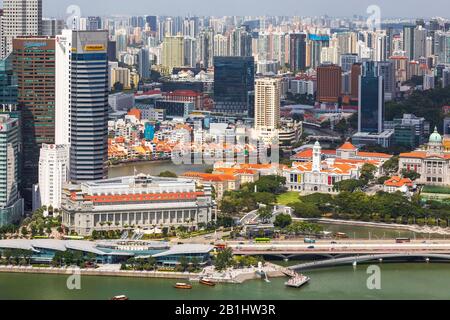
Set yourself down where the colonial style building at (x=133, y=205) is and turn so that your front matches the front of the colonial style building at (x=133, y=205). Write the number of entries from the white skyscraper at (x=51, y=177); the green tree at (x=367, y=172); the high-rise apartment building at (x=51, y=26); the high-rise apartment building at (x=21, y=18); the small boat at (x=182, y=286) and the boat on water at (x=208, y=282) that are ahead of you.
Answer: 2

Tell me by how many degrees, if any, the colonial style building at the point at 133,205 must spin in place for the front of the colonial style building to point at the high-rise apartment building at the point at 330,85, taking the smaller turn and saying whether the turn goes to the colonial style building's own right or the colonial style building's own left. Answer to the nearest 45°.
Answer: approximately 180°

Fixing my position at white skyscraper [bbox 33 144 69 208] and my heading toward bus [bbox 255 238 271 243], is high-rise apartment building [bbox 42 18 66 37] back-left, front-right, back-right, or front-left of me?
back-left

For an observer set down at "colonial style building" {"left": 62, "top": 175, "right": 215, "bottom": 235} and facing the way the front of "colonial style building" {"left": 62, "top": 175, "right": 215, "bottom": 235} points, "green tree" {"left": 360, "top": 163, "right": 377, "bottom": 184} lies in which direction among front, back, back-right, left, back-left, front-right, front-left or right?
back-left

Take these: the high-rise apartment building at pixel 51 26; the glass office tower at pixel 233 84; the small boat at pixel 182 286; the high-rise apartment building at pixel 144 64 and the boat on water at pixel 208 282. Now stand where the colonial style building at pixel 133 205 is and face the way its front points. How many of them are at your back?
3

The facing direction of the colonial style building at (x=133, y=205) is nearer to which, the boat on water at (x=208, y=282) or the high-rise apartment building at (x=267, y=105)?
the boat on water

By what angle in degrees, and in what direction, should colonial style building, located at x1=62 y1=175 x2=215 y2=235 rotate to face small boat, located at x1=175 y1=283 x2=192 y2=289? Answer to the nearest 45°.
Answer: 0° — it already faces it

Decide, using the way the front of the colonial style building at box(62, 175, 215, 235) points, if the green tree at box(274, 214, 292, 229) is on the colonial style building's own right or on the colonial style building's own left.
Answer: on the colonial style building's own left

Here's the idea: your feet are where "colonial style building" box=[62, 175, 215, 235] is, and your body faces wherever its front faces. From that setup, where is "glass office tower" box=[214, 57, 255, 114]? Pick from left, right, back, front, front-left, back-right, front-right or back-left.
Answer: back

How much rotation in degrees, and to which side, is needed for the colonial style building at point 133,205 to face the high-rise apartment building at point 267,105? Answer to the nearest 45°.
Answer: approximately 180°

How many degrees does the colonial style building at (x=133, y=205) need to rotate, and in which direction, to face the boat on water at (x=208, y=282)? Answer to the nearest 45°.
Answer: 0° — it already faces it

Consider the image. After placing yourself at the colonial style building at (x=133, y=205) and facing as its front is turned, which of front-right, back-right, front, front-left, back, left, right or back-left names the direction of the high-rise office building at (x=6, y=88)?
back-right

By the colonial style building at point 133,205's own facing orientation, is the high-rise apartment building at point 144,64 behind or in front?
behind

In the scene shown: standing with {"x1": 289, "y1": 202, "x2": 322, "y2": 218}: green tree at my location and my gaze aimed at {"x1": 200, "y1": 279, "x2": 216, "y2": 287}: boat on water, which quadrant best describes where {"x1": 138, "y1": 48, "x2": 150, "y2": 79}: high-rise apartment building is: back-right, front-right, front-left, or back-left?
back-right

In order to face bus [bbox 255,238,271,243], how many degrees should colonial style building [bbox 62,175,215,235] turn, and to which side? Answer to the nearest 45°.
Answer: approximately 45° to its left

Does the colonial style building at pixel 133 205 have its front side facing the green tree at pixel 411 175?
no

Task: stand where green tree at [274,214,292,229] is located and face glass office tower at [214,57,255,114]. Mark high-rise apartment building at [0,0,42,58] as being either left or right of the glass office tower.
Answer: left

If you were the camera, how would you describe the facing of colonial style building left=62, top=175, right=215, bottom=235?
facing the viewer

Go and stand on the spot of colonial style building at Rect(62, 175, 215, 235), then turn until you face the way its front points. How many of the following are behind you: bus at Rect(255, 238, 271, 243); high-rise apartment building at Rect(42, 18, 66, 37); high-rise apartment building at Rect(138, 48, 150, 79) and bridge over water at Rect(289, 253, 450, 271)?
2
